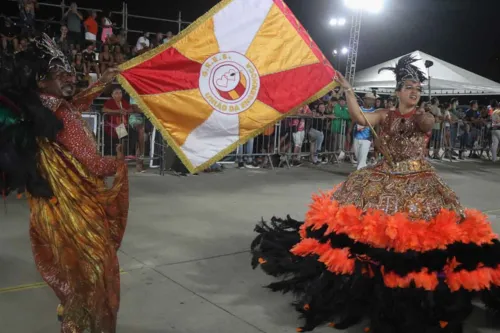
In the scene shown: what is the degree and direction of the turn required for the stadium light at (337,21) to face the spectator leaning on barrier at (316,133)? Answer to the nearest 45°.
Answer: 0° — it already faces them

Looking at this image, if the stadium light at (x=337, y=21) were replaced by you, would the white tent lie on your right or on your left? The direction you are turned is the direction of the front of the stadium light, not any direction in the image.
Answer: on your left

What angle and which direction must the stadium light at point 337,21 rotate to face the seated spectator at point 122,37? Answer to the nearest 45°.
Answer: approximately 45° to its right

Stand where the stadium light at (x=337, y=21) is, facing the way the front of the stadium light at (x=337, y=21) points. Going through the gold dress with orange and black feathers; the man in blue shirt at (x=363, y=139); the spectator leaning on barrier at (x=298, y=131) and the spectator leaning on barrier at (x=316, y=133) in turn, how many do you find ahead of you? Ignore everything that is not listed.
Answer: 4

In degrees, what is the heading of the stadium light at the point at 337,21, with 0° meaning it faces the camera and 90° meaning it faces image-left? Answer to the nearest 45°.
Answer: approximately 0°

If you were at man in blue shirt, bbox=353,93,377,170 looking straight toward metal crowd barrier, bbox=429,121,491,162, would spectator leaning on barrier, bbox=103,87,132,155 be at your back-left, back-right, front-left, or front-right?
back-left

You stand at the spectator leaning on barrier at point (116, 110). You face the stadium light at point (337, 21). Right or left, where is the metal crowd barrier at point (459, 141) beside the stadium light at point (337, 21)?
right

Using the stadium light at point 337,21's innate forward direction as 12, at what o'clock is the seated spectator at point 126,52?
The seated spectator is roughly at 1 o'clock from the stadium light.

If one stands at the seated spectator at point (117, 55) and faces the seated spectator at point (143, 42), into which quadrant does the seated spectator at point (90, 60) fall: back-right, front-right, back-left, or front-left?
back-left
